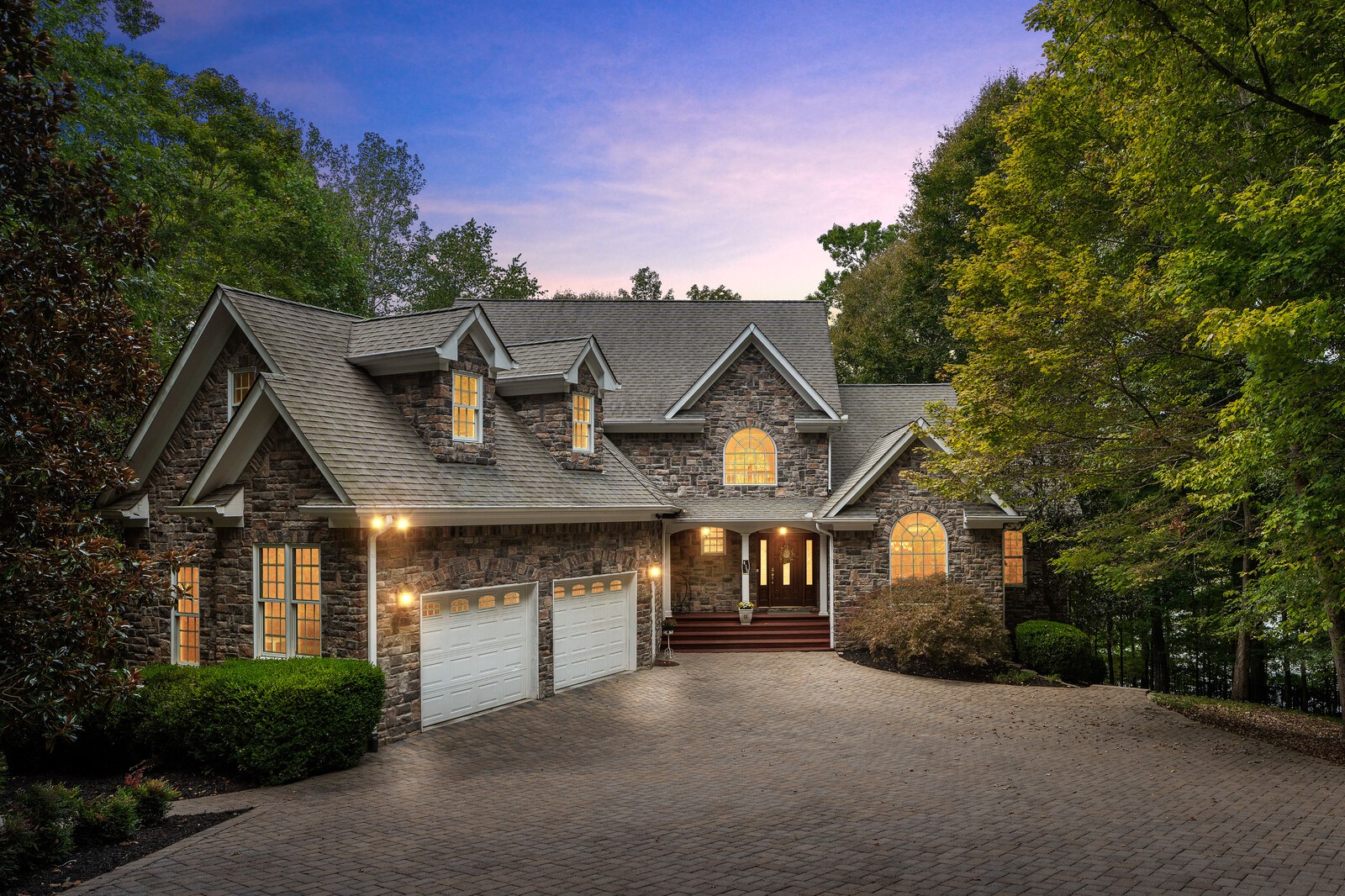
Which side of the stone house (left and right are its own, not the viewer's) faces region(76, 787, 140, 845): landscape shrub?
front

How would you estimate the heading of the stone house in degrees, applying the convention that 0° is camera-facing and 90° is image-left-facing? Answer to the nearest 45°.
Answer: approximately 0°

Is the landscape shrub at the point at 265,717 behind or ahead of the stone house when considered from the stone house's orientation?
ahead

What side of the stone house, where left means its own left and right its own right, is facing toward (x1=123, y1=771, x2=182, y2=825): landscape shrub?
front
